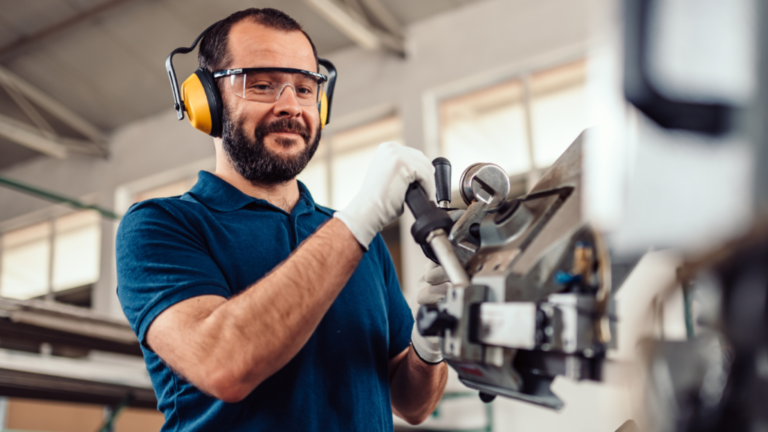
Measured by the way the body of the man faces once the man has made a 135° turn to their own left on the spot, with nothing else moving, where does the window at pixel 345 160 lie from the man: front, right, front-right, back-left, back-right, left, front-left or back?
front

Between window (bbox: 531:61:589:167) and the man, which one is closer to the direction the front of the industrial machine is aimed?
the man

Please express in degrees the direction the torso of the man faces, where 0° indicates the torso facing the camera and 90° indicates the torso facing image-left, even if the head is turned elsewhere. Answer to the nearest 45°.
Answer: approximately 315°

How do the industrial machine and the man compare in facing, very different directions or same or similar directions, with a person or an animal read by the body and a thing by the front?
very different directions

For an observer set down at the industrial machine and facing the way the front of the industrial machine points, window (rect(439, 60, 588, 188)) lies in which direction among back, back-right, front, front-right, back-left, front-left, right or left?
right

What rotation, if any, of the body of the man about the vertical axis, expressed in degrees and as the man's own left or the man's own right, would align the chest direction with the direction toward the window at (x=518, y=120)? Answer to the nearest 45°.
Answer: approximately 90° to the man's own left

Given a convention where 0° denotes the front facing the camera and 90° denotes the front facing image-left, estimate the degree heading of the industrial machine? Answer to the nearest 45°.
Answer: approximately 90°

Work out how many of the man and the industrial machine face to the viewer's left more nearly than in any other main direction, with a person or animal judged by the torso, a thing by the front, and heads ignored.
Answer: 1
